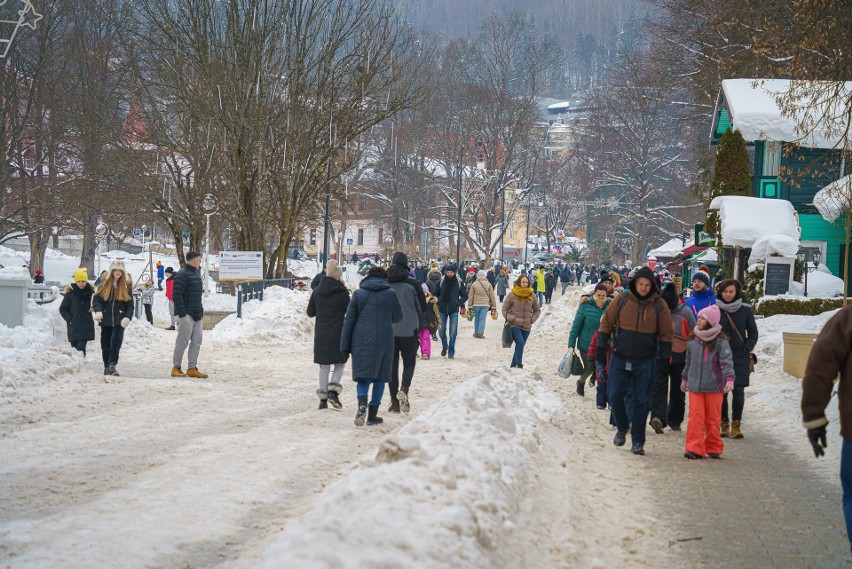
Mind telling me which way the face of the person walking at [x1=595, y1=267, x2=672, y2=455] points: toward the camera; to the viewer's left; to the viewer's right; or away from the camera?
toward the camera

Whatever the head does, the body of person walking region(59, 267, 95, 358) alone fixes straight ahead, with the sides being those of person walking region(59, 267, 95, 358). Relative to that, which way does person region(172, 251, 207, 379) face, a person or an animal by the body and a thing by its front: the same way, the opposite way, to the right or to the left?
to the left

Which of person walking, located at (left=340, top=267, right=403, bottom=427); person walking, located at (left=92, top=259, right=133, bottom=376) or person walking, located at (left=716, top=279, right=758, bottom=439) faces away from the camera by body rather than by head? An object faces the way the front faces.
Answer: person walking, located at (left=340, top=267, right=403, bottom=427)

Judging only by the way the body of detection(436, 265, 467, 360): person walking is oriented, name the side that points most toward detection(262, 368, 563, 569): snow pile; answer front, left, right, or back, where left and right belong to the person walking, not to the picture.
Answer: front

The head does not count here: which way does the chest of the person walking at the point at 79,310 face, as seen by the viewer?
toward the camera

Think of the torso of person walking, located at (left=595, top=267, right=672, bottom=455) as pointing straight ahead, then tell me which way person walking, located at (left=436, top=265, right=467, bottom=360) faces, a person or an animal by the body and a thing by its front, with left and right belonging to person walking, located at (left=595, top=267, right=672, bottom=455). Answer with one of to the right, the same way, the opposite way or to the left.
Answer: the same way

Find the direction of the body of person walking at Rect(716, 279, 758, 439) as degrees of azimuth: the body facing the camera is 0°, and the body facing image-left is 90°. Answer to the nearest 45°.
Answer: approximately 0°

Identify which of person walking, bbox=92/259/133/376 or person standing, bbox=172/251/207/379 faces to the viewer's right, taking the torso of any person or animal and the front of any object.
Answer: person standing, bbox=172/251/207/379

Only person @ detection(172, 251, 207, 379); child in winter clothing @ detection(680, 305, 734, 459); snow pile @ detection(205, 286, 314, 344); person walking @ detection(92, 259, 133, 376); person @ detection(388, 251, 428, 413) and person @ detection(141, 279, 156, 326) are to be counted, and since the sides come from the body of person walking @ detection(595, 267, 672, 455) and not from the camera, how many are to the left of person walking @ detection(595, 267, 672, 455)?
1

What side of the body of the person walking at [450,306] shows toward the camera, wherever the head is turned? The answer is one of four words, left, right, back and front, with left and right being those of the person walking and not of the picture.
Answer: front

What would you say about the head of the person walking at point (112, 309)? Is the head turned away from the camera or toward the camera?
toward the camera

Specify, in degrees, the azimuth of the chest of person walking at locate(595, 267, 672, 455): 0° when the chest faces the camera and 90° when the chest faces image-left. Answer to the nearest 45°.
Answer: approximately 0°

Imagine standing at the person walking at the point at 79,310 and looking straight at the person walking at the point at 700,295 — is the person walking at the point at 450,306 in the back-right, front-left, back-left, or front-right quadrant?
front-left

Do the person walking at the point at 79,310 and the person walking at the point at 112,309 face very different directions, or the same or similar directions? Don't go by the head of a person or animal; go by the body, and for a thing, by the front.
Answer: same or similar directions
